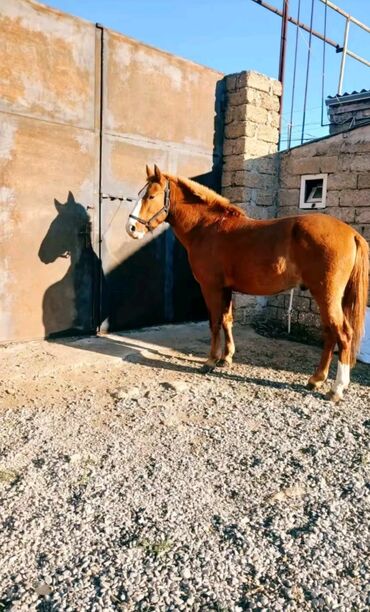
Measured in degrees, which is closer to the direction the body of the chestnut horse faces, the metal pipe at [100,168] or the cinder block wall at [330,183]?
the metal pipe

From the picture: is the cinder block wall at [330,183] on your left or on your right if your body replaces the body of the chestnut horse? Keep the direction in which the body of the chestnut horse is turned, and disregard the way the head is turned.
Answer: on your right

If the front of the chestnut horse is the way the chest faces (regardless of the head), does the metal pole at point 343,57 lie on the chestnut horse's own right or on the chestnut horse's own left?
on the chestnut horse's own right

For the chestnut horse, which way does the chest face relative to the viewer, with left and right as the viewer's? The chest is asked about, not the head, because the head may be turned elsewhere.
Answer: facing away from the viewer and to the left of the viewer

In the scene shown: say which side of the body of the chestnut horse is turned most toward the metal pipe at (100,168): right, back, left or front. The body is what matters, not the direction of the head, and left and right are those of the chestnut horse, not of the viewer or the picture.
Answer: front
